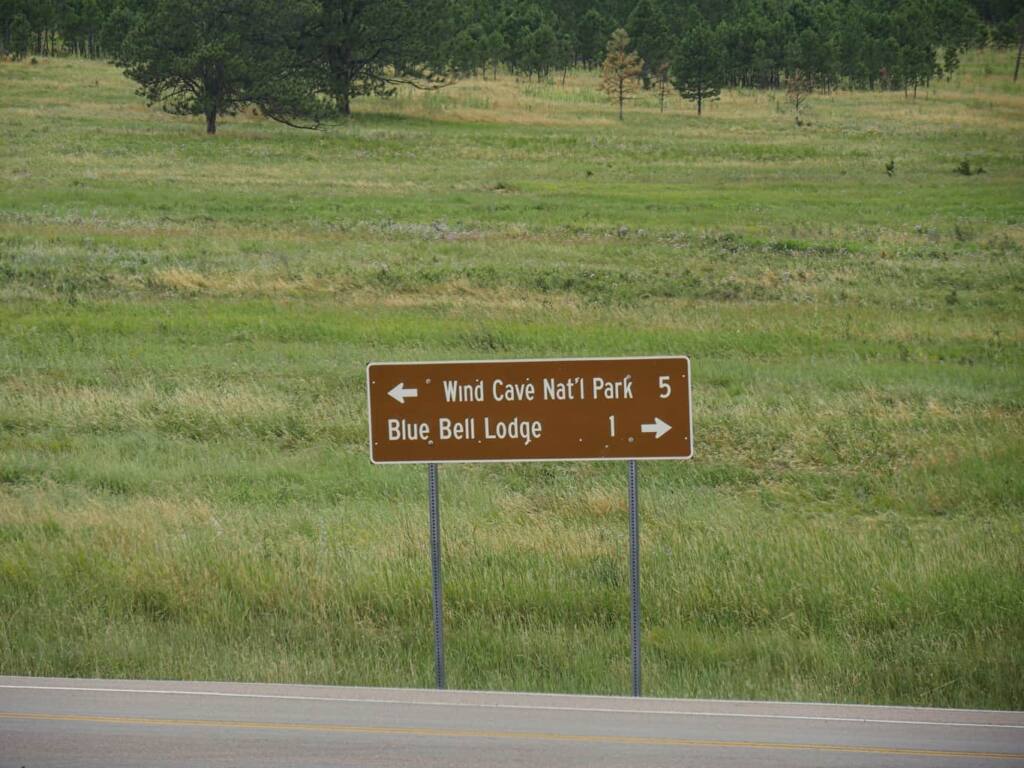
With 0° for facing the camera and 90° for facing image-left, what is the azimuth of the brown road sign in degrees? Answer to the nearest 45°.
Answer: approximately 0°
